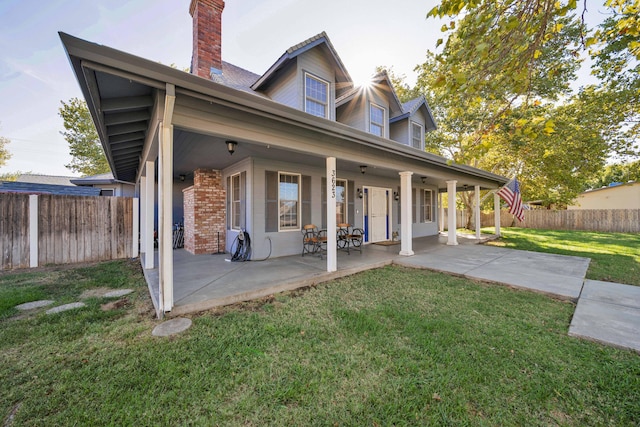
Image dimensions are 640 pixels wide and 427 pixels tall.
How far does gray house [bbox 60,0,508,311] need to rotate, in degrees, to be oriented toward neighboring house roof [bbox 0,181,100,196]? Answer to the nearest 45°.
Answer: approximately 180°

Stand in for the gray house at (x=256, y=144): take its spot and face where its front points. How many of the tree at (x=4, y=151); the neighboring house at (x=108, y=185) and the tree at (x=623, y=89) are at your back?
2

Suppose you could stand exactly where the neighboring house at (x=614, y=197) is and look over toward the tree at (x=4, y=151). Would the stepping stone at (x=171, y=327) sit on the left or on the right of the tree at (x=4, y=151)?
left

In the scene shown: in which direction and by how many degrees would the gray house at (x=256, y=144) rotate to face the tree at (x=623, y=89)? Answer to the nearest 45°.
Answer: approximately 45° to its left

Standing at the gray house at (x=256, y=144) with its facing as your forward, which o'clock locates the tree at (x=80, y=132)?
The tree is roughly at 6 o'clock from the gray house.

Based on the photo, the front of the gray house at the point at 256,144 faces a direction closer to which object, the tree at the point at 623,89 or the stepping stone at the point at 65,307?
the tree

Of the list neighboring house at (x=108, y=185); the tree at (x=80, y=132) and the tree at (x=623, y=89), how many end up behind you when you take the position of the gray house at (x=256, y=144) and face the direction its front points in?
2

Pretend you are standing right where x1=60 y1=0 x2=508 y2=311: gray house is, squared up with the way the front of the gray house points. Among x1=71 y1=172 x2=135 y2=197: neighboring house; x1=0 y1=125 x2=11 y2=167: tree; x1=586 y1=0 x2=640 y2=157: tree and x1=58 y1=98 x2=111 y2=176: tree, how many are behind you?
3

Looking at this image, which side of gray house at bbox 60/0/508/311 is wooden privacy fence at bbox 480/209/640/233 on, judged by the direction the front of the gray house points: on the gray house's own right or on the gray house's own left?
on the gray house's own left

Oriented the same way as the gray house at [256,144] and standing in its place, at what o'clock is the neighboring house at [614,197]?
The neighboring house is roughly at 10 o'clock from the gray house.

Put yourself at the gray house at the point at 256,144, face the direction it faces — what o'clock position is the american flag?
The american flag is roughly at 10 o'clock from the gray house.

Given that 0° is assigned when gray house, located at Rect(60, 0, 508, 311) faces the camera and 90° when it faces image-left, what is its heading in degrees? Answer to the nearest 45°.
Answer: approximately 315°

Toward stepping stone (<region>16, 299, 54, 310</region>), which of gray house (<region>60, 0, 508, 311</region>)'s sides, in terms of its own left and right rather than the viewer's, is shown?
right

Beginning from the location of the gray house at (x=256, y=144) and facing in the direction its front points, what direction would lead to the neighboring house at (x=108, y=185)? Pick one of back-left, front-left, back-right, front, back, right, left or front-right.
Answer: back
